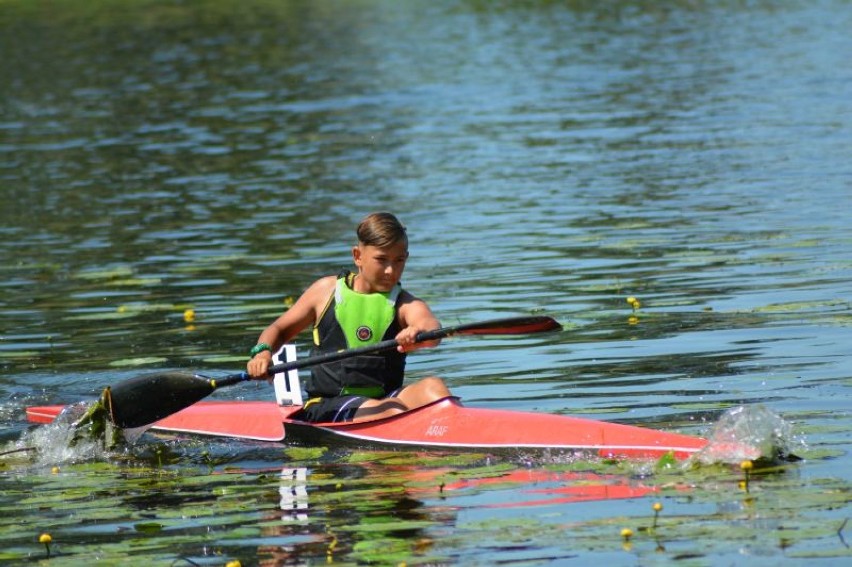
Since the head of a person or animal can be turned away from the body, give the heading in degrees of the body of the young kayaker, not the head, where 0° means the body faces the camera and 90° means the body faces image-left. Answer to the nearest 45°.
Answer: approximately 315°

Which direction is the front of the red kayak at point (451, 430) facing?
to the viewer's right
